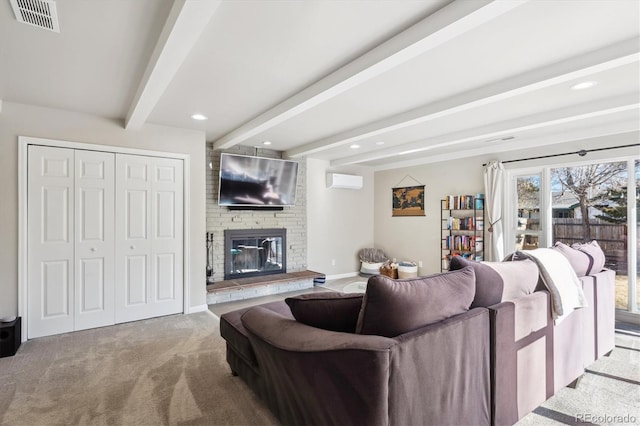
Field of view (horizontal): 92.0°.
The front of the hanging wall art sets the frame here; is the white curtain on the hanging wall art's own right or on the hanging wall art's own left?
on the hanging wall art's own left

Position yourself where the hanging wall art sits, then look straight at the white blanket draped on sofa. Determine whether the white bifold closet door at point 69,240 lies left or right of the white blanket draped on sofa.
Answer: right

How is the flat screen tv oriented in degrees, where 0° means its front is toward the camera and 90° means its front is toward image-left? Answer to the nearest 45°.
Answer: approximately 315°

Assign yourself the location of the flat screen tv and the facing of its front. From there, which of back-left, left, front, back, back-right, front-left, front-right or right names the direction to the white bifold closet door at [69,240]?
right

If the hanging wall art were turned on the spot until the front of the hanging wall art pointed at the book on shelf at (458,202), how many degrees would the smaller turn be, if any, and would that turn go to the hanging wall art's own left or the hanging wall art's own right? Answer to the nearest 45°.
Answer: approximately 90° to the hanging wall art's own left

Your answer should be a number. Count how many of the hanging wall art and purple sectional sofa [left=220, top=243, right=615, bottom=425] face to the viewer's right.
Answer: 0

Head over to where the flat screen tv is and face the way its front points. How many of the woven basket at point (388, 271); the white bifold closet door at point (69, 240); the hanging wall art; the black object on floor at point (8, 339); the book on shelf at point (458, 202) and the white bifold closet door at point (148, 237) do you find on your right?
3

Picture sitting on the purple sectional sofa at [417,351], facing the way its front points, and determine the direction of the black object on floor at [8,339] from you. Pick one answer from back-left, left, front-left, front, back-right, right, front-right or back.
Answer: front-left

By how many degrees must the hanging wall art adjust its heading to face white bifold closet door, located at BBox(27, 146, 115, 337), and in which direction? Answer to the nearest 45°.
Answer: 0° — it already faces it

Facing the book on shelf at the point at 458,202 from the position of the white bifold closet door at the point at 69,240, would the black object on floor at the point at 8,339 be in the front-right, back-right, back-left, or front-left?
back-right
